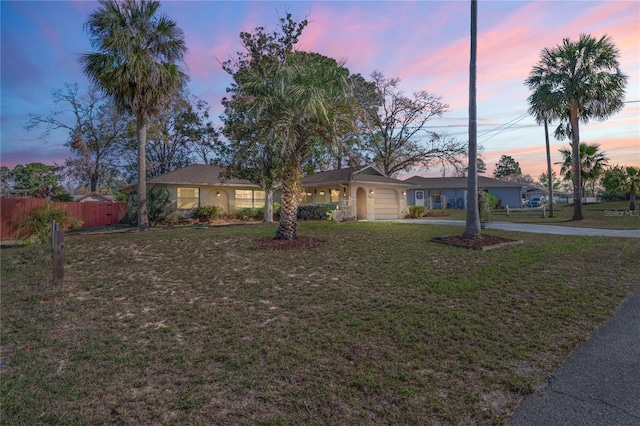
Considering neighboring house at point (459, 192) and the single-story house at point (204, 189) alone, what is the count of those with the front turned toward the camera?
2

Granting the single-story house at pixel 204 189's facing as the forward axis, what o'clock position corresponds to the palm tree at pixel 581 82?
The palm tree is roughly at 10 o'clock from the single-story house.

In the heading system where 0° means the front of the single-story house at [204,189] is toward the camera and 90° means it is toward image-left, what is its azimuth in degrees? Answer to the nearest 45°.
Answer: approximately 0°

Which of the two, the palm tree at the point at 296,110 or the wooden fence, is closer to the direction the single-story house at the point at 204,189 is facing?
the palm tree

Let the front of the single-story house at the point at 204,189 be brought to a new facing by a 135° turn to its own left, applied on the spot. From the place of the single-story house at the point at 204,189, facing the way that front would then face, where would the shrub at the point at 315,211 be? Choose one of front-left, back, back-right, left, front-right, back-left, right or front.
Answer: right

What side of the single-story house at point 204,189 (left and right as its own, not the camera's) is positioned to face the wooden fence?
right
